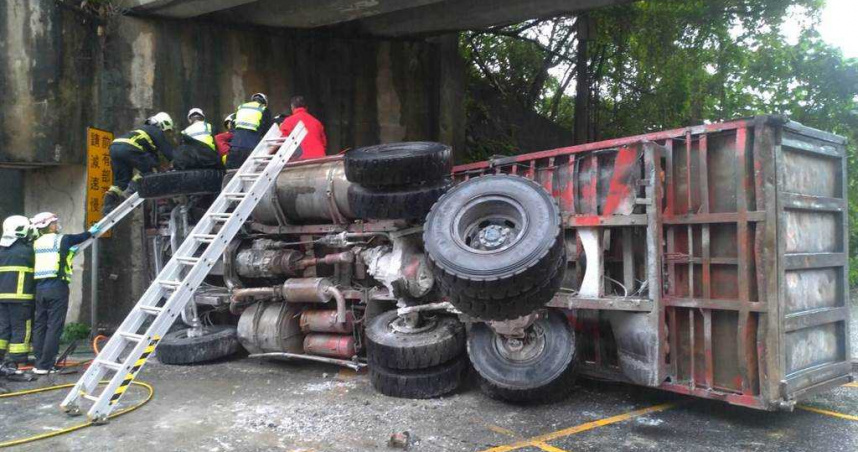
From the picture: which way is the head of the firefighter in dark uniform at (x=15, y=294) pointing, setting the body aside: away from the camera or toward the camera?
away from the camera

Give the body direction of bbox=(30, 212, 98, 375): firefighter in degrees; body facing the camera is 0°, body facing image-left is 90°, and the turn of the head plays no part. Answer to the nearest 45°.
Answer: approximately 225°

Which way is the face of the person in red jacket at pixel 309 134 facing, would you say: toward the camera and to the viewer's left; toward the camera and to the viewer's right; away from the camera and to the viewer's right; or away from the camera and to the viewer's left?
away from the camera and to the viewer's left

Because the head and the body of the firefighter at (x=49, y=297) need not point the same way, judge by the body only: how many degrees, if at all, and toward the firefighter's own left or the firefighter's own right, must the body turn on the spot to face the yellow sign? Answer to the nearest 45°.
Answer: approximately 45° to the firefighter's own left
